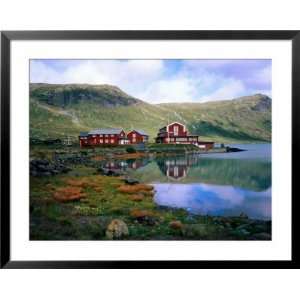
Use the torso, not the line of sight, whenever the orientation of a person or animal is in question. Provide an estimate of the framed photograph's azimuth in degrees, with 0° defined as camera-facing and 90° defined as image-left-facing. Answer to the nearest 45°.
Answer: approximately 0°
